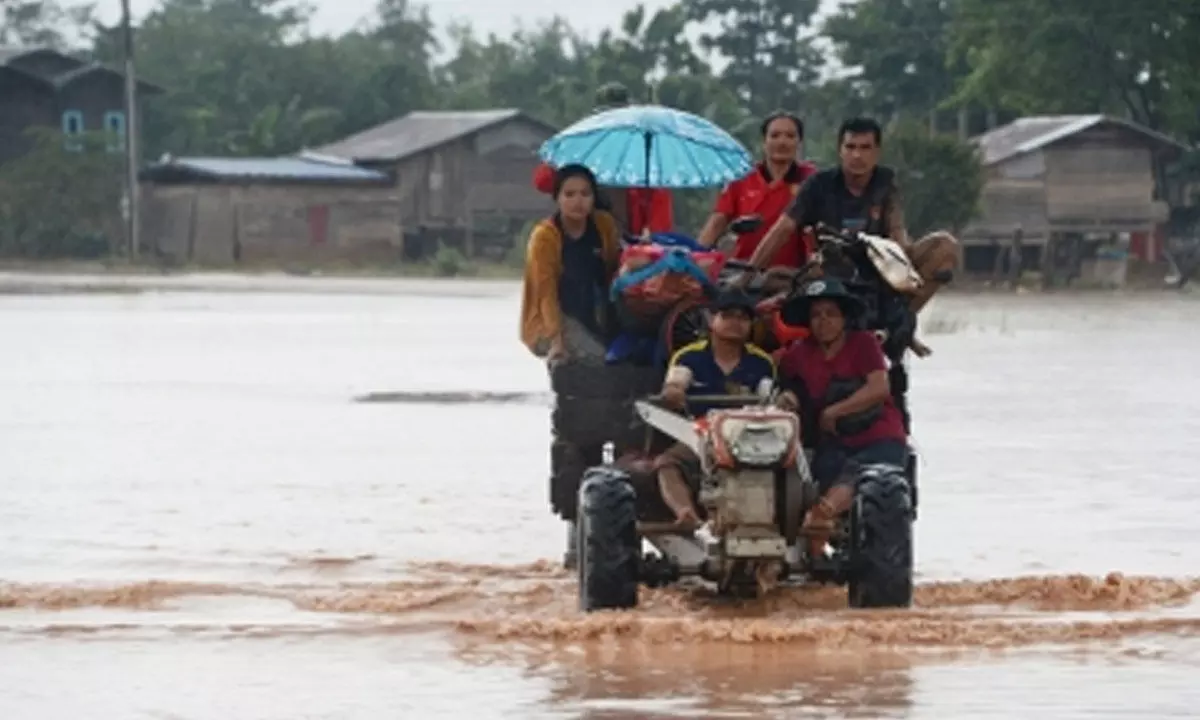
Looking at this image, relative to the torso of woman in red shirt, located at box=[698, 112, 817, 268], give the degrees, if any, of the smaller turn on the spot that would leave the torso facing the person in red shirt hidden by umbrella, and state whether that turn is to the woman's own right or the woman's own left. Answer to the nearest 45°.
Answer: approximately 135° to the woman's own right

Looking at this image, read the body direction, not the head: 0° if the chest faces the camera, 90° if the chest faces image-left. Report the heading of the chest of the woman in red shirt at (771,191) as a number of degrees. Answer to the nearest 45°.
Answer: approximately 0°

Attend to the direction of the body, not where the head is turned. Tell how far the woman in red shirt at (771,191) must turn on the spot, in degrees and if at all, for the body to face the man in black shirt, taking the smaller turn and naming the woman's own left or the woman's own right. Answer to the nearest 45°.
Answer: approximately 45° to the woman's own left

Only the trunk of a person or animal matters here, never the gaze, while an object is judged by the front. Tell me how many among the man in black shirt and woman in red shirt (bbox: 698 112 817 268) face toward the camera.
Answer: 2

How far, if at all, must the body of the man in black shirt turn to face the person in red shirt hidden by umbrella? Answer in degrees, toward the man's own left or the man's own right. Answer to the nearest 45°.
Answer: approximately 135° to the man's own right
